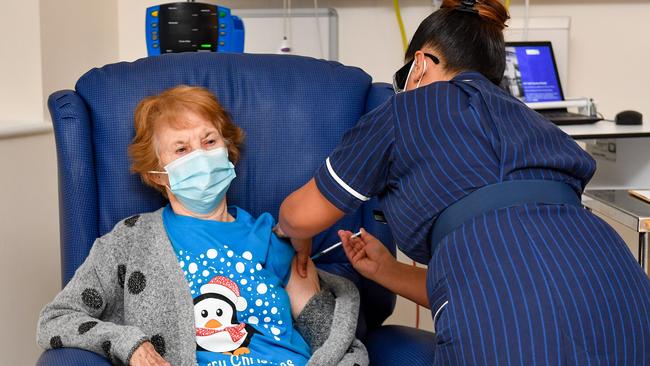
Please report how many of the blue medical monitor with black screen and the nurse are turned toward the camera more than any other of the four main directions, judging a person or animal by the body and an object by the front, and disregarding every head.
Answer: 1

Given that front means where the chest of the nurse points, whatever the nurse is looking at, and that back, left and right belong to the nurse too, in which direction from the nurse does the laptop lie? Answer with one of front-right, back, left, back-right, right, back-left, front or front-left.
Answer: front-right

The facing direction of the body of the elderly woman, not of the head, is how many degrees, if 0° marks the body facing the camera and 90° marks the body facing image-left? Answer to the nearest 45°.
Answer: approximately 0°

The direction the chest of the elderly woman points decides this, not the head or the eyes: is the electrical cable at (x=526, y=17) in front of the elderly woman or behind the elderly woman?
behind

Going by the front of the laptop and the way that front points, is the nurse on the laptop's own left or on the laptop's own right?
on the laptop's own right

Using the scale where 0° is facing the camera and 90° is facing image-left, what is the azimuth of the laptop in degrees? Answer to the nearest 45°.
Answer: approximately 315°

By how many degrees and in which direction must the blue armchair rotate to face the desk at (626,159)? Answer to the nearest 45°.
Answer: approximately 135° to its left

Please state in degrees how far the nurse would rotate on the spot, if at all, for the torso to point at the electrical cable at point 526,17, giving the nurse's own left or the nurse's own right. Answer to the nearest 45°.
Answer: approximately 45° to the nurse's own right

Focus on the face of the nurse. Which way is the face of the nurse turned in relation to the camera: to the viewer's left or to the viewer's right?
to the viewer's left
